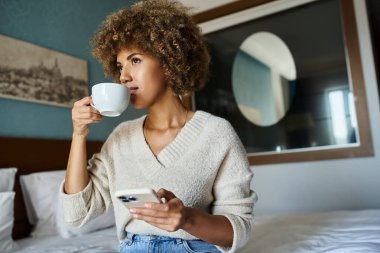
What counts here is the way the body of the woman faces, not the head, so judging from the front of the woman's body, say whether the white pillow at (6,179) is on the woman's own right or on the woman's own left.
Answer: on the woman's own right

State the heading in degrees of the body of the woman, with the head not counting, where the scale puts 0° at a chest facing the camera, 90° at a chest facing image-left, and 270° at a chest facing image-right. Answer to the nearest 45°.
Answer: approximately 45°

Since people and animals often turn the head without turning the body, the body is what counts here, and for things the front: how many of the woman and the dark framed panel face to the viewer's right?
0

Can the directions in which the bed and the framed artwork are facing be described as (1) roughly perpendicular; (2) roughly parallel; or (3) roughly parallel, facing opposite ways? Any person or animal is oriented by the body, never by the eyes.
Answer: roughly parallel

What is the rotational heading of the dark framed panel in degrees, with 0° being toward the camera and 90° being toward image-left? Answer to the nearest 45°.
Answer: approximately 45°

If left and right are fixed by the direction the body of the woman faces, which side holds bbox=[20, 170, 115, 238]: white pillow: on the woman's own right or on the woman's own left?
on the woman's own right

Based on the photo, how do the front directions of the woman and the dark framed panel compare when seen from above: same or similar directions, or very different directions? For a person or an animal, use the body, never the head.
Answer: same or similar directions

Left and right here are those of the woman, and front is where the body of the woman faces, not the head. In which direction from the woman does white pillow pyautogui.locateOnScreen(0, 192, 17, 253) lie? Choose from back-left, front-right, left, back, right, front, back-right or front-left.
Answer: right

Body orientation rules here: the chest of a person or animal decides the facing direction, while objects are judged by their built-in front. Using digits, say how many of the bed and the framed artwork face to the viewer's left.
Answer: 0

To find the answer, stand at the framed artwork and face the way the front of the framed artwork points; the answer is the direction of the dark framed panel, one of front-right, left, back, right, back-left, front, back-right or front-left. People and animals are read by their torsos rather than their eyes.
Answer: front-left

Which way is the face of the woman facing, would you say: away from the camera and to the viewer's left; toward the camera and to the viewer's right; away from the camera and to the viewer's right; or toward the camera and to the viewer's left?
toward the camera and to the viewer's left

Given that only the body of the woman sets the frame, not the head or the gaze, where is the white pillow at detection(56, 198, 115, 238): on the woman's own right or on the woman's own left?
on the woman's own right

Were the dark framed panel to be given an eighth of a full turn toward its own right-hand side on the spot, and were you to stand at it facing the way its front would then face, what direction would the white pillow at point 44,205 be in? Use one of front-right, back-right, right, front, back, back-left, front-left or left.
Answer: front-left
